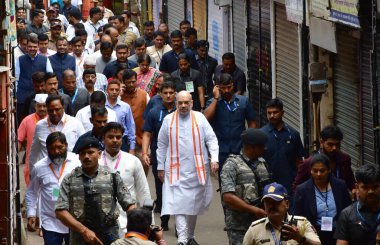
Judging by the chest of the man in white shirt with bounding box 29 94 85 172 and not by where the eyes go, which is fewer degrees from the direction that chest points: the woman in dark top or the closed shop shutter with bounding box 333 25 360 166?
the woman in dark top

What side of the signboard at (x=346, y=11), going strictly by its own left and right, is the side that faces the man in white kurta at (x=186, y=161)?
front

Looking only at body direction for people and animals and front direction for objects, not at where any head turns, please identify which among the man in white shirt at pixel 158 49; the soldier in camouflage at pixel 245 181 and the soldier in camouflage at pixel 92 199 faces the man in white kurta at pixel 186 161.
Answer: the man in white shirt

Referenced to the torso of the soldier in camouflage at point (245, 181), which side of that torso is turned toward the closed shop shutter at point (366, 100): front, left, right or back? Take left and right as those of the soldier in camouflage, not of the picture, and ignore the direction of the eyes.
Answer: left

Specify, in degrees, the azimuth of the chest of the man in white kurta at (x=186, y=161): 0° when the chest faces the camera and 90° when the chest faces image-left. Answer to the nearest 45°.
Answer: approximately 0°

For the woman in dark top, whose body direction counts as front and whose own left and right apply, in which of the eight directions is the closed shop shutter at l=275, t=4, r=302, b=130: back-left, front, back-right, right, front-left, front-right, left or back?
back

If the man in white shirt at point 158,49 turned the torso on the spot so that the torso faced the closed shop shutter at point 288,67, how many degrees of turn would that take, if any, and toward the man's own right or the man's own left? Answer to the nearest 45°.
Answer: approximately 45° to the man's own left

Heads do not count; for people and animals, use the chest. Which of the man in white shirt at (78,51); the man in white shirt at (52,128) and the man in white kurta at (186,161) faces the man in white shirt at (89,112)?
the man in white shirt at (78,51)

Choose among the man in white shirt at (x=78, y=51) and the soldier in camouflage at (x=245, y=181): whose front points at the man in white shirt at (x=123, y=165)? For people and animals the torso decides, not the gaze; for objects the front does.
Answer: the man in white shirt at (x=78, y=51)

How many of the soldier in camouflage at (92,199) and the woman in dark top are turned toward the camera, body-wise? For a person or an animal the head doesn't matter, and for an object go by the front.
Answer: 2
